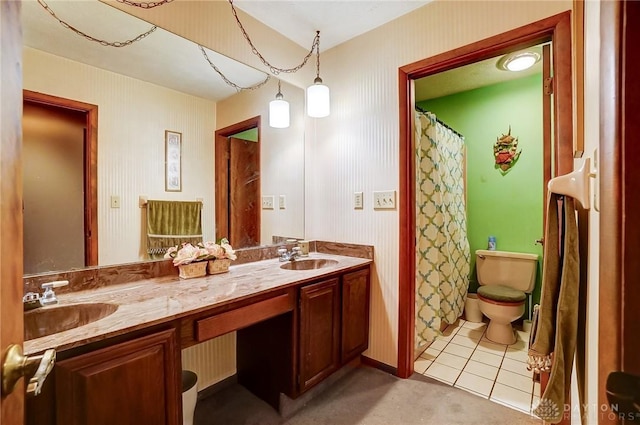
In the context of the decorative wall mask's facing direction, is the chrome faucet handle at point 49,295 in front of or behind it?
in front

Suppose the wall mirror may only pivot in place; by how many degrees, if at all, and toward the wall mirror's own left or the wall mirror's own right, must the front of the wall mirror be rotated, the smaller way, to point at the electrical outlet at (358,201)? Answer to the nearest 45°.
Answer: approximately 45° to the wall mirror's own left

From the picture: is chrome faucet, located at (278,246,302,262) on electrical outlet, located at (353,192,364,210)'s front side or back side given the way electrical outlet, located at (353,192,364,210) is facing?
on the front side
